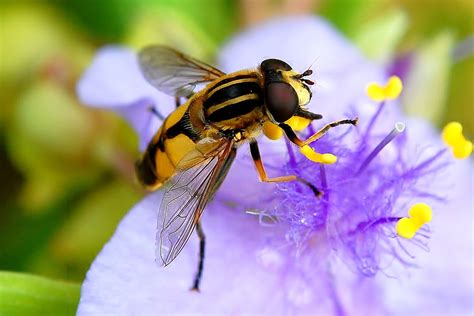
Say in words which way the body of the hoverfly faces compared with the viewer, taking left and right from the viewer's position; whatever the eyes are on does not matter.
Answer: facing to the right of the viewer
